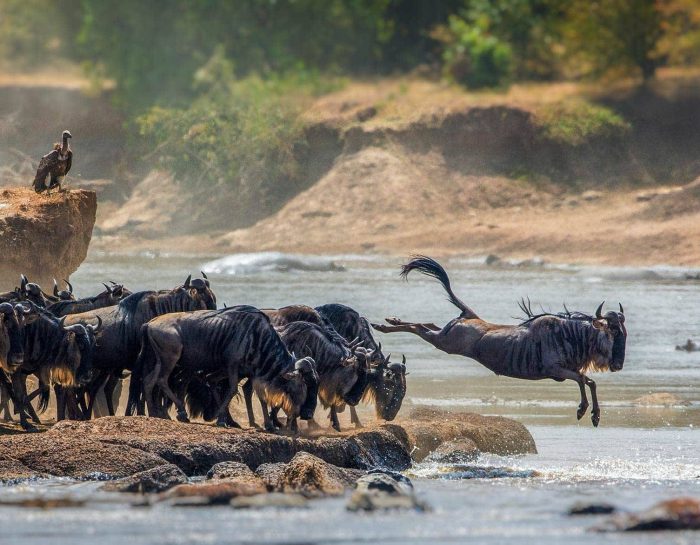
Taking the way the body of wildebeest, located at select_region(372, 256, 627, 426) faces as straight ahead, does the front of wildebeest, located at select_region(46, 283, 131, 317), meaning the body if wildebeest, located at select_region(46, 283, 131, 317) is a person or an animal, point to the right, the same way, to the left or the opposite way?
the same way

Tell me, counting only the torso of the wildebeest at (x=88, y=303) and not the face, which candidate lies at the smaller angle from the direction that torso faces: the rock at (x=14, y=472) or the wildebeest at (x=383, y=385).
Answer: the wildebeest

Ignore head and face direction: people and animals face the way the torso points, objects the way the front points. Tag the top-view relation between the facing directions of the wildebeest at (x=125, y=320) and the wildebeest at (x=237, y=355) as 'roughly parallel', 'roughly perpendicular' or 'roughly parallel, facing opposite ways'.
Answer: roughly parallel

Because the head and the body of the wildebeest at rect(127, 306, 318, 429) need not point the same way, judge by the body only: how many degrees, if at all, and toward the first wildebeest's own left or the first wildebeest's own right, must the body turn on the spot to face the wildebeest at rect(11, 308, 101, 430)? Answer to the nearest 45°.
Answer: approximately 180°

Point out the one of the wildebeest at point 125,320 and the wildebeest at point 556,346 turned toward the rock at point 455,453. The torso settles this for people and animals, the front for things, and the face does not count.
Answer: the wildebeest at point 125,320

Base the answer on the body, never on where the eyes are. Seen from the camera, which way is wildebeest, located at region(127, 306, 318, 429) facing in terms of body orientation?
to the viewer's right

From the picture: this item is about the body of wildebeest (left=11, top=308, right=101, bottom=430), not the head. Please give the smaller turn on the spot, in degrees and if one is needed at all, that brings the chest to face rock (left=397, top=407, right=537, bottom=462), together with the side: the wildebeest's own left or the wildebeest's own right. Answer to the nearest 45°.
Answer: approximately 45° to the wildebeest's own left

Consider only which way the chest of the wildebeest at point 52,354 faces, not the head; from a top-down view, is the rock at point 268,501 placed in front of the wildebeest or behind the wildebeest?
in front

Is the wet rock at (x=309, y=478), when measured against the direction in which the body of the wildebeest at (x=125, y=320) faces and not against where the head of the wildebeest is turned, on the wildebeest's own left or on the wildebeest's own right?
on the wildebeest's own right

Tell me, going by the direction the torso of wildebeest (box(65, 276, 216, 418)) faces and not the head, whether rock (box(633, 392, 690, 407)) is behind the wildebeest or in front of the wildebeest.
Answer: in front

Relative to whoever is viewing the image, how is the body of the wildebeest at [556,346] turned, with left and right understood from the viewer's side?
facing to the right of the viewer

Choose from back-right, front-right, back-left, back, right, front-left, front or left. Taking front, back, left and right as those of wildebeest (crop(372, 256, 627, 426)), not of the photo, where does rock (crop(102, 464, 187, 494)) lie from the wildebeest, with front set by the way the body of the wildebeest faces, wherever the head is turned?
back-right

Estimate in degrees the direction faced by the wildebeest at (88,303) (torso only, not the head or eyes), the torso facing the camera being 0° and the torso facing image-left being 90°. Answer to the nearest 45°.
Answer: approximately 270°

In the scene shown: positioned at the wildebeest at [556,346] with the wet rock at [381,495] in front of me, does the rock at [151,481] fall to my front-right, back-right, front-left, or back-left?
front-right

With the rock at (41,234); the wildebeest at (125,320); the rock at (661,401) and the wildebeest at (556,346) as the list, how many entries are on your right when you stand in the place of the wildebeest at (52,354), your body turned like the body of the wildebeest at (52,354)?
0

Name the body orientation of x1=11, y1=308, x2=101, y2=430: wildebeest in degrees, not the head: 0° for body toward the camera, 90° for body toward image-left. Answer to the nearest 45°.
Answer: approximately 315°

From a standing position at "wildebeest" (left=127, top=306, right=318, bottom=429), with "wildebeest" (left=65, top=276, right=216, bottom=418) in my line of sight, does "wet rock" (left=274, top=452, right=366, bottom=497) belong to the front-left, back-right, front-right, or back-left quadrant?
back-left

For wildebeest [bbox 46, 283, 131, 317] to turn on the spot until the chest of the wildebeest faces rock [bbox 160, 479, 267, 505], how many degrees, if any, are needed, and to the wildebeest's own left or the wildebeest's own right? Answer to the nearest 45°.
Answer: approximately 90° to the wildebeest's own right

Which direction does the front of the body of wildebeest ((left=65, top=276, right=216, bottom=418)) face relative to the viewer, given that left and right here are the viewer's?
facing to the right of the viewer
